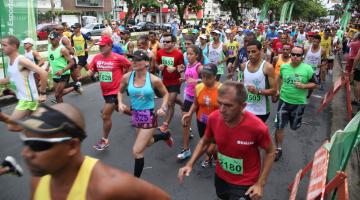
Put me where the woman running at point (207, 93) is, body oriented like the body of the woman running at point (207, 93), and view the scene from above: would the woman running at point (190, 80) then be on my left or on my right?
on my right

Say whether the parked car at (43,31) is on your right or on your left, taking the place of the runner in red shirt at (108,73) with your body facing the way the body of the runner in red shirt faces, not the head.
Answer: on your right

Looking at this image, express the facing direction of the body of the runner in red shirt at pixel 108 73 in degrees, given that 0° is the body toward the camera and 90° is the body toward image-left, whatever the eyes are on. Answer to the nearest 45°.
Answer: approximately 45°

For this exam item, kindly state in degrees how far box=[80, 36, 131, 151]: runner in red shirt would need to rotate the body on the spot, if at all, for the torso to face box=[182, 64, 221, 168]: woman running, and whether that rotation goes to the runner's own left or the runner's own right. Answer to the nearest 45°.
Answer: approximately 90° to the runner's own left

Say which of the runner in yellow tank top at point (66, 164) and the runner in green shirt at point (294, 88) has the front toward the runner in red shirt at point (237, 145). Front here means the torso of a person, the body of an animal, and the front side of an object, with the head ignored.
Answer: the runner in green shirt

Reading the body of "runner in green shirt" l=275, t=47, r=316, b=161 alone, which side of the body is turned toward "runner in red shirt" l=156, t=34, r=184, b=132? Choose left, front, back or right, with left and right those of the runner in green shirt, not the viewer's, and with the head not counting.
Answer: right

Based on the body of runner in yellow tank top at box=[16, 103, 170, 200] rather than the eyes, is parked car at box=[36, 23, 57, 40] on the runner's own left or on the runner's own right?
on the runner's own right
